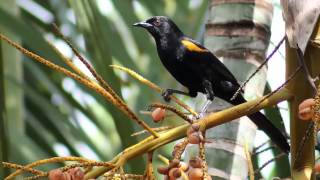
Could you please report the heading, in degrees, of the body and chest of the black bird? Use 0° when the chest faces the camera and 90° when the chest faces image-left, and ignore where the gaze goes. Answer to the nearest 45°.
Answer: approximately 90°
